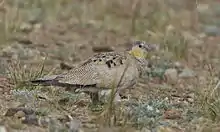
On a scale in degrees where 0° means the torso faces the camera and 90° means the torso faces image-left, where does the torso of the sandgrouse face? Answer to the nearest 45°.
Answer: approximately 270°

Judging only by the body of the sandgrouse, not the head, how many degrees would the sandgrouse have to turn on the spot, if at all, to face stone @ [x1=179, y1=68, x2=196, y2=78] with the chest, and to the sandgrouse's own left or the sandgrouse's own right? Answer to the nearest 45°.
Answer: approximately 45° to the sandgrouse's own left
